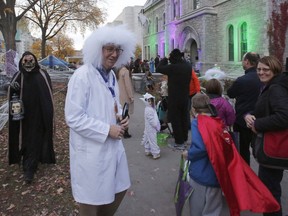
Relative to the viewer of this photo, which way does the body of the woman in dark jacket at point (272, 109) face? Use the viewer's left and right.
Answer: facing to the left of the viewer

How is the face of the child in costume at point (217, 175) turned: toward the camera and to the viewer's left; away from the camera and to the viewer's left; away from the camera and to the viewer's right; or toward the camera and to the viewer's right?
away from the camera and to the viewer's left

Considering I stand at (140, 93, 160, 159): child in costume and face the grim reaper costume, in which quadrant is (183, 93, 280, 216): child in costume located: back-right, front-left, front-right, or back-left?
front-left

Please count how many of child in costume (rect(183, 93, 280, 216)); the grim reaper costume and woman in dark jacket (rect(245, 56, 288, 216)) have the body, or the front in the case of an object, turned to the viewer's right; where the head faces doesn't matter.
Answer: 0

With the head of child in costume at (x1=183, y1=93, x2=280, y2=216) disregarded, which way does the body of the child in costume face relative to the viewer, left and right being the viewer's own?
facing away from the viewer and to the left of the viewer

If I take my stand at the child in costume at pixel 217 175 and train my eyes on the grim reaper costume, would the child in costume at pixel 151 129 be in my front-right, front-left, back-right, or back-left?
front-right

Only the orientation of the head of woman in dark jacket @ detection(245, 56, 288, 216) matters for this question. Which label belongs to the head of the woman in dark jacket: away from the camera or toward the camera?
toward the camera

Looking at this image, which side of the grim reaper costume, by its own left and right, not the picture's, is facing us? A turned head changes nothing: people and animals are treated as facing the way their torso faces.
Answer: front

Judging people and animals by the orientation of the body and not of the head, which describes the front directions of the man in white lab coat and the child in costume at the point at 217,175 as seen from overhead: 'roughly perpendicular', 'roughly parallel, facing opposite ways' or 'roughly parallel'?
roughly parallel, facing opposite ways
